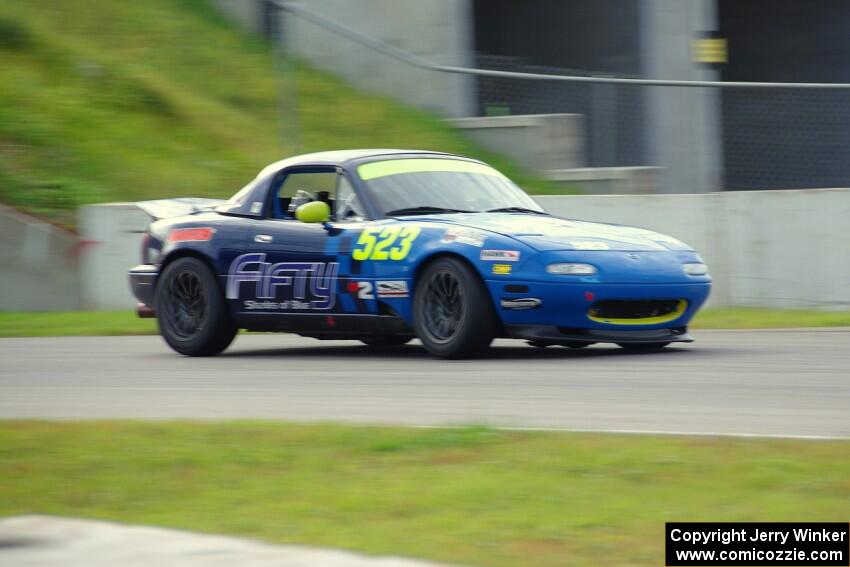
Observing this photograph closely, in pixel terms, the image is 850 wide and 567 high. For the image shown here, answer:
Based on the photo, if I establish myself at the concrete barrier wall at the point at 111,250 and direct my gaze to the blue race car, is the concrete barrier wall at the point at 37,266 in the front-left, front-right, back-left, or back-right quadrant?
back-right

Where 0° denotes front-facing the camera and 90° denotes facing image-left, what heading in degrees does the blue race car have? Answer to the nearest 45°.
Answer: approximately 315°

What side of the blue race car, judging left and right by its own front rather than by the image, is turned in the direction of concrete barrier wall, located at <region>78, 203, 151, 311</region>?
back

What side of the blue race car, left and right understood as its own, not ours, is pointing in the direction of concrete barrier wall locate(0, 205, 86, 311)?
back
